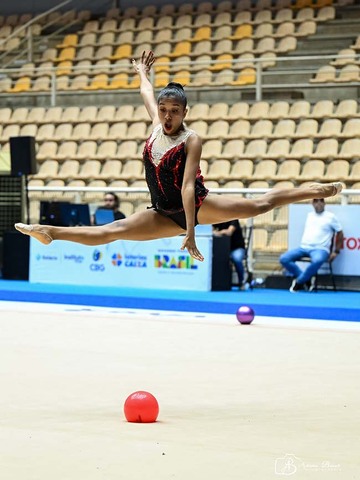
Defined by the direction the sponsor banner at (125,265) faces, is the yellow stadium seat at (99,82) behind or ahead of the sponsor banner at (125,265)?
behind

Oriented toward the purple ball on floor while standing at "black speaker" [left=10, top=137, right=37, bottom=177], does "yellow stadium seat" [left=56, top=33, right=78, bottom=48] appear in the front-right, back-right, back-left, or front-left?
back-left

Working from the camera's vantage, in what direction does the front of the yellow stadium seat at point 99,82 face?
facing the viewer and to the left of the viewer

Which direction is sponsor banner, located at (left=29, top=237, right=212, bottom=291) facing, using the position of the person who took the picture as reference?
facing the viewer

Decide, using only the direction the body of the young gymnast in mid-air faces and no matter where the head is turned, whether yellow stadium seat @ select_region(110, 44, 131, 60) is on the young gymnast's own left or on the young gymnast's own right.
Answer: on the young gymnast's own right

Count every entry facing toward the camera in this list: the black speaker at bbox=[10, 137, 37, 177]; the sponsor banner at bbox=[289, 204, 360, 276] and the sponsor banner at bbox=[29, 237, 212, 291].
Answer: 3

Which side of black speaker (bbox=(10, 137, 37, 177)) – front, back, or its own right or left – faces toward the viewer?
front

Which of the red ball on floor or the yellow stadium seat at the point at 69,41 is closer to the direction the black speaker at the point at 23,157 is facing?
the red ball on floor

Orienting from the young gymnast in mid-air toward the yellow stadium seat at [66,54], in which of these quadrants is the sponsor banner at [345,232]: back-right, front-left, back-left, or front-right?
front-right

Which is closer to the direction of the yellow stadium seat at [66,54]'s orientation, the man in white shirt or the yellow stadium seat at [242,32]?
the man in white shirt

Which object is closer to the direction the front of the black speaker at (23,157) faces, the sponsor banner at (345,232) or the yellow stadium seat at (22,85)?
the sponsor banner

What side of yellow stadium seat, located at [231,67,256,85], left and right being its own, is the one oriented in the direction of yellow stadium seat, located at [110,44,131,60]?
right
